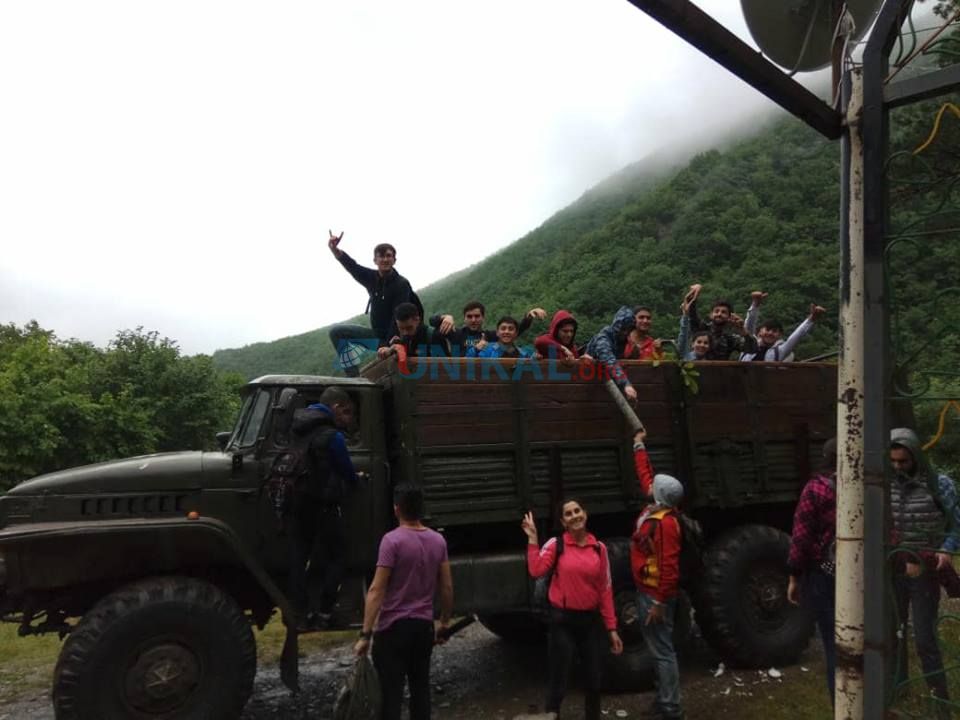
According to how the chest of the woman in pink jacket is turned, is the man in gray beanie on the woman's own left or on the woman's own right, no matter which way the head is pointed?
on the woman's own left

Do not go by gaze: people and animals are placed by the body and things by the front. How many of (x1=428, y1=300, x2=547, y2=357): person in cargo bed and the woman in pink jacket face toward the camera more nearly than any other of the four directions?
2

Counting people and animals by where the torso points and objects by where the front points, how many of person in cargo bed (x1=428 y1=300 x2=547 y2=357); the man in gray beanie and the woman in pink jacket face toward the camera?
2

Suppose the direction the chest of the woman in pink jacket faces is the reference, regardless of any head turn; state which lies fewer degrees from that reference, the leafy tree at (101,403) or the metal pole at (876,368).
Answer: the metal pole

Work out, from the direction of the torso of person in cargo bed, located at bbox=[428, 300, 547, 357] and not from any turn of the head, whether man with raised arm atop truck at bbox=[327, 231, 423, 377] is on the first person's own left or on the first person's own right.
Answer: on the first person's own right

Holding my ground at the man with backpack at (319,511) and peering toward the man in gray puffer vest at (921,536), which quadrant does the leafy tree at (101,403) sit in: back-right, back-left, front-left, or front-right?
back-left

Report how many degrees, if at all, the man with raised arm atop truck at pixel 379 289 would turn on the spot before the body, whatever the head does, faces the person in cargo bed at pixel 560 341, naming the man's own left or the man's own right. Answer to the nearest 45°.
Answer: approximately 135° to the man's own left

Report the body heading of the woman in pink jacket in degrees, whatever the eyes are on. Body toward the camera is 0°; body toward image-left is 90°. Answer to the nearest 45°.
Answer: approximately 0°
